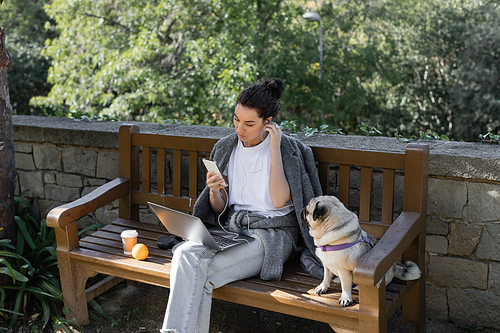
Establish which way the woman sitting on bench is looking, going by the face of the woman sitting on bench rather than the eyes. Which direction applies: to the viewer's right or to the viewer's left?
to the viewer's left

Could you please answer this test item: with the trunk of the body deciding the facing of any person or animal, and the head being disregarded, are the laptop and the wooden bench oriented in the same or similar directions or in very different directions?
very different directions

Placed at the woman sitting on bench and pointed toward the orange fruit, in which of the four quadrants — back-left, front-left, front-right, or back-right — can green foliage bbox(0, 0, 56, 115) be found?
front-right

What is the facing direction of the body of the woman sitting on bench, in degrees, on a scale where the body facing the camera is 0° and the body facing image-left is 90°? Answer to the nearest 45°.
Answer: approximately 45°

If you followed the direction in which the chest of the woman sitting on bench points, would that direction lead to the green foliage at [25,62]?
no

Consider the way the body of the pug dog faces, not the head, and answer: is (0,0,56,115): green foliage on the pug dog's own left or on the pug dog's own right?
on the pug dog's own right

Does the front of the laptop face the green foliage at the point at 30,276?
no

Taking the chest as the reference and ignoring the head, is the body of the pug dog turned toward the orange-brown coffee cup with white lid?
no

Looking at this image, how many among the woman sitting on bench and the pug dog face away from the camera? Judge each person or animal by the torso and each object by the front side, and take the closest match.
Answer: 0

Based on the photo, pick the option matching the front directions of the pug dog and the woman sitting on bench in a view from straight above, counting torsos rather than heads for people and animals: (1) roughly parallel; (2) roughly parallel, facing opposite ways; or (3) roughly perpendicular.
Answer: roughly parallel

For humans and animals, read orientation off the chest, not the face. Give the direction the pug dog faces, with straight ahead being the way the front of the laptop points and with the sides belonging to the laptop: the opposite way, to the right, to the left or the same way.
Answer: the opposite way

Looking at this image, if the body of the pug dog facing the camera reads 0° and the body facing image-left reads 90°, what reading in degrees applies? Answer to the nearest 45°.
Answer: approximately 45°
